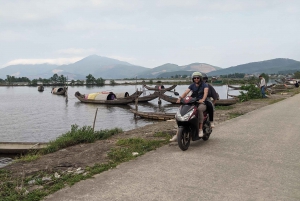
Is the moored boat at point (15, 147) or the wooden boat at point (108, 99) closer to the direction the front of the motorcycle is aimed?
the moored boat

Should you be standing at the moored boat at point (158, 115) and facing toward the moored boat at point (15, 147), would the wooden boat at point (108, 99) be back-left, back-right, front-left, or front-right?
back-right

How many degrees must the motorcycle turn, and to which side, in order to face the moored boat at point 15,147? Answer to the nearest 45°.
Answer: approximately 90° to its right
